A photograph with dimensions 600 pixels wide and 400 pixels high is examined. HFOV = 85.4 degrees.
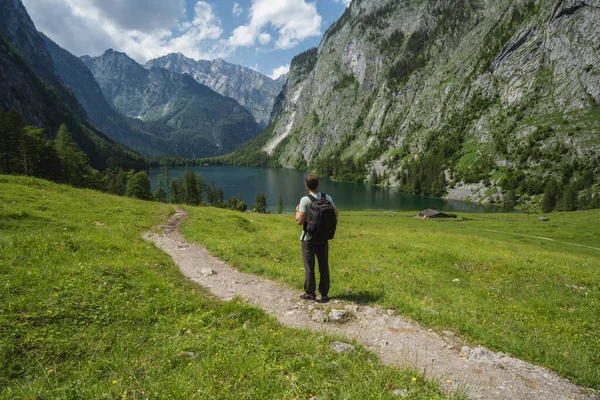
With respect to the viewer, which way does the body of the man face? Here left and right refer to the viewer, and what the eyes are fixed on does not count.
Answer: facing away from the viewer and to the left of the viewer
